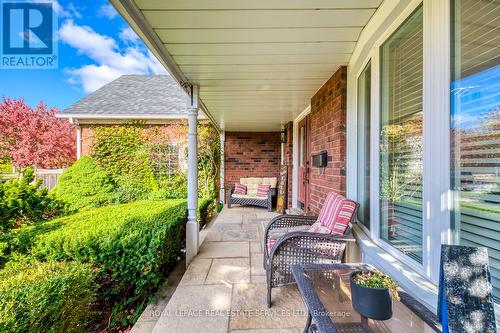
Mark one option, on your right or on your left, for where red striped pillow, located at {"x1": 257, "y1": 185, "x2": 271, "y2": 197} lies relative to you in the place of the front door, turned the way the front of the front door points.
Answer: on your right

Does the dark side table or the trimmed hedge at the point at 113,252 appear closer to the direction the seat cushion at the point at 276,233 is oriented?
the trimmed hedge

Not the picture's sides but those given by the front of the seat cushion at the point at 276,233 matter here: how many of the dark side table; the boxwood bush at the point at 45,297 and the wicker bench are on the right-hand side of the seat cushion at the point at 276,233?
1

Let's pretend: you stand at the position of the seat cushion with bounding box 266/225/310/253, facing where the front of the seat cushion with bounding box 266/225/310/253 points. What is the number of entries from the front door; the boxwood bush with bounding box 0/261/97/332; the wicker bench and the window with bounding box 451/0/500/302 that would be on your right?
2

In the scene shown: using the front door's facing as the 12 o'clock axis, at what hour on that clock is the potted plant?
The potted plant is roughly at 9 o'clock from the front door.

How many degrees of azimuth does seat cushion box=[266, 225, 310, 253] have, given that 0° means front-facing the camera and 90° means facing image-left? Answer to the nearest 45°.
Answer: approximately 90°

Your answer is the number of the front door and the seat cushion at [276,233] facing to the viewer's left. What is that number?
2

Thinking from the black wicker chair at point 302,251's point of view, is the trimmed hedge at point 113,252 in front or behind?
in front

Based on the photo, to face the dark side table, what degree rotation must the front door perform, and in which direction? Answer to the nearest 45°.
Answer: approximately 90° to its left

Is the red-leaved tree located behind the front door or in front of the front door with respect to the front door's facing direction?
in front

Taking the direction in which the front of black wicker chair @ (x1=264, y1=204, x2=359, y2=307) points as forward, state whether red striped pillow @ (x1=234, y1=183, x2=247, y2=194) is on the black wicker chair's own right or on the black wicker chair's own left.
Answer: on the black wicker chair's own right

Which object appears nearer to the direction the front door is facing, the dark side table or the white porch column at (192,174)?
the white porch column

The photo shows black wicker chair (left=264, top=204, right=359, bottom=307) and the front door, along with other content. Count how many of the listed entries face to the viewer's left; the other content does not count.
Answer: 2

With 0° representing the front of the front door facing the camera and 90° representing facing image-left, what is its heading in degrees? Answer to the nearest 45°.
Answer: approximately 90°

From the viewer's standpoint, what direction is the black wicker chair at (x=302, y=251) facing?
to the viewer's left
